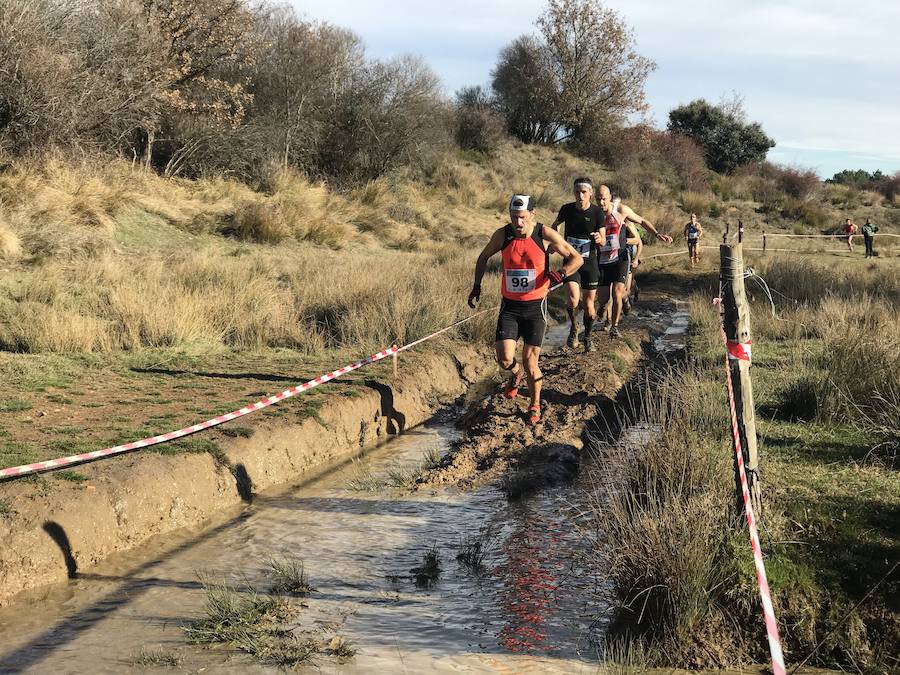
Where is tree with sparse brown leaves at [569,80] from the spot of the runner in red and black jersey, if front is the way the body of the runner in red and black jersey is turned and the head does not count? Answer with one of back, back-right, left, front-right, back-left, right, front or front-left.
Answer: back

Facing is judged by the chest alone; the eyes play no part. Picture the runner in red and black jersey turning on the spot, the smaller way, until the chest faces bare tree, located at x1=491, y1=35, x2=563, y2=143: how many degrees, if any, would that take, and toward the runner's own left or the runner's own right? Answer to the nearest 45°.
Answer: approximately 180°

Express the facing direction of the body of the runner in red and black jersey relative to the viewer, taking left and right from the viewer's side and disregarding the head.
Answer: facing the viewer

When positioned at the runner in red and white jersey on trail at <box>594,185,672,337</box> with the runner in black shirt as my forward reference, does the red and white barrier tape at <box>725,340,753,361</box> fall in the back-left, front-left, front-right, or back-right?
front-left

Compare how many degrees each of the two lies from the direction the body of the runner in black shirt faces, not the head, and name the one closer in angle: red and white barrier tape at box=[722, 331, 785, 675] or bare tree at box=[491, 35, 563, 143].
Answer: the red and white barrier tape

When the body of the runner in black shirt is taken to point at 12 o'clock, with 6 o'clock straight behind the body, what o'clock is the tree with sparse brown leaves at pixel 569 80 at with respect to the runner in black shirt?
The tree with sparse brown leaves is roughly at 6 o'clock from the runner in black shirt.

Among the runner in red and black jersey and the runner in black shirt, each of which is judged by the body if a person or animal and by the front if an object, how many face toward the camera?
2

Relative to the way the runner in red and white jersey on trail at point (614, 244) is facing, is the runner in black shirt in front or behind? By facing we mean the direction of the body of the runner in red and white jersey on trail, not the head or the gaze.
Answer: in front

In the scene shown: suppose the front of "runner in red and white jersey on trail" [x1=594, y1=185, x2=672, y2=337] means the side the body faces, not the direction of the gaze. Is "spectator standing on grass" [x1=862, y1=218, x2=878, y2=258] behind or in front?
behind

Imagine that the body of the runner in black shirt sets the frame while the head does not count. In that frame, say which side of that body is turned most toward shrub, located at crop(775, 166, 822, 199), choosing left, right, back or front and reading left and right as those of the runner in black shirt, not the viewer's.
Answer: back

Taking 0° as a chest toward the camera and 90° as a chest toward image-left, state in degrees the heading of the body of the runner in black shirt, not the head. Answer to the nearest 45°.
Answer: approximately 0°

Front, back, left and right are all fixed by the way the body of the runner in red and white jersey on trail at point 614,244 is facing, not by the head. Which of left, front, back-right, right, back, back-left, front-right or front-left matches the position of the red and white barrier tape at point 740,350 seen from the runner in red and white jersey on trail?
front-left

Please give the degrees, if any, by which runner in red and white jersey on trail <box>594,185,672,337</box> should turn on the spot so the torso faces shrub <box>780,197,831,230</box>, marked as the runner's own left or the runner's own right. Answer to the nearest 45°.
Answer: approximately 135° to the runner's own right

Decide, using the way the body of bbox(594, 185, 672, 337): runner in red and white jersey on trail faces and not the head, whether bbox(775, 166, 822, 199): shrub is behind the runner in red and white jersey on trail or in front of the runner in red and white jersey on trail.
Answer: behind

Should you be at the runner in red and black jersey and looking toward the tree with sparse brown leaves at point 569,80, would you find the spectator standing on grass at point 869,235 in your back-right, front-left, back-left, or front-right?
front-right

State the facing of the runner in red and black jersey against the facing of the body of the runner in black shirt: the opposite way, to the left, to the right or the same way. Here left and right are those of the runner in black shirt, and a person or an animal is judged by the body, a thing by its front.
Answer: the same way
